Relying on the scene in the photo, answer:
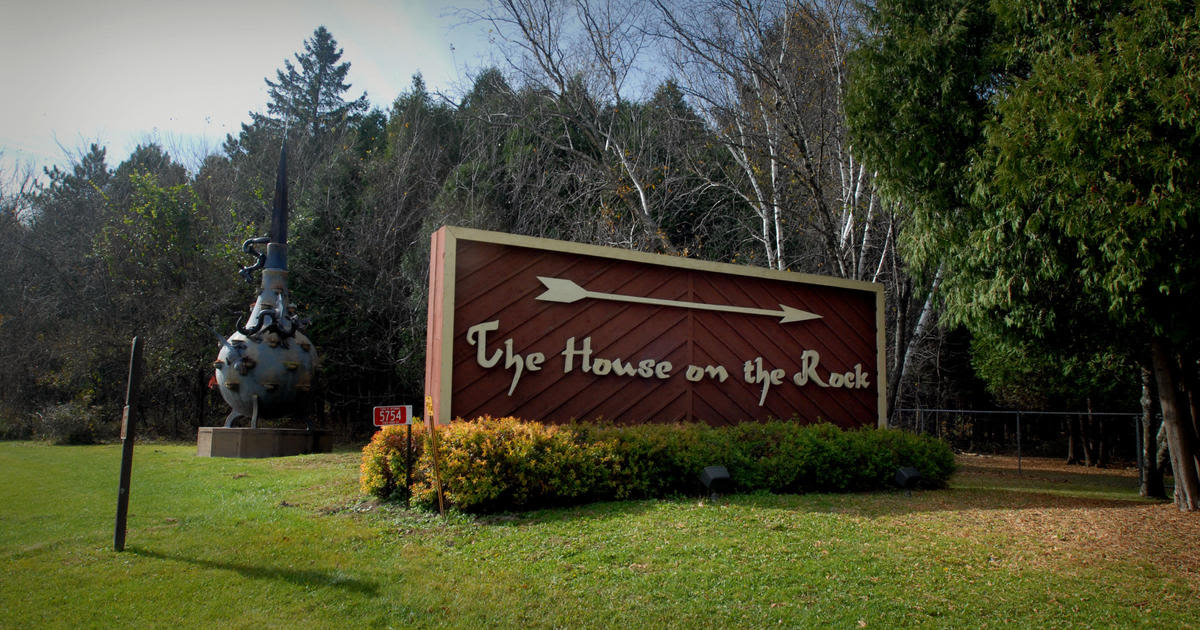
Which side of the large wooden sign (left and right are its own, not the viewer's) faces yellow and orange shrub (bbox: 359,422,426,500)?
right

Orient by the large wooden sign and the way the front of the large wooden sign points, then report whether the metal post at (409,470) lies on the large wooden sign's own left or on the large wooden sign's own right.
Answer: on the large wooden sign's own right

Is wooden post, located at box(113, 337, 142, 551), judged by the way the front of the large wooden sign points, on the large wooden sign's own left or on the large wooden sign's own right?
on the large wooden sign's own right

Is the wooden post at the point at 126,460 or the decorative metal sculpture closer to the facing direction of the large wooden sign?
the wooden post

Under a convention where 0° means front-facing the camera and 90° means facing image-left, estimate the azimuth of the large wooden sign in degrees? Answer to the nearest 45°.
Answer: approximately 315°

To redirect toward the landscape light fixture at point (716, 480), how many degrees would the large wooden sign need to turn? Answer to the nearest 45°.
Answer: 0° — it already faces it

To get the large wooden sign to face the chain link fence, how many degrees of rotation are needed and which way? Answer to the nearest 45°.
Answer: approximately 90° to its left
